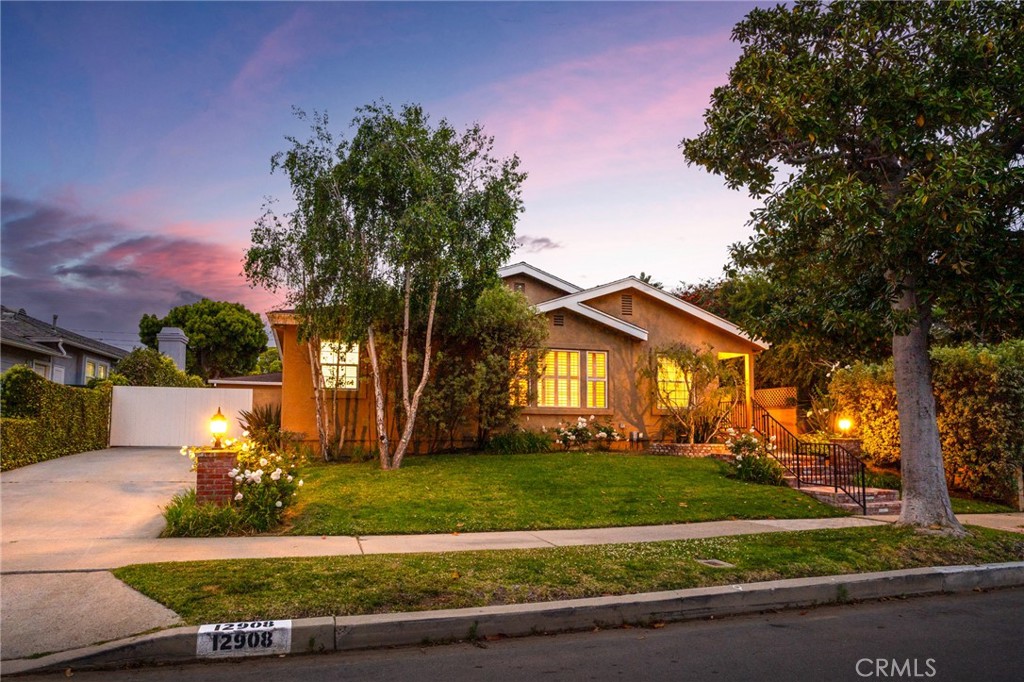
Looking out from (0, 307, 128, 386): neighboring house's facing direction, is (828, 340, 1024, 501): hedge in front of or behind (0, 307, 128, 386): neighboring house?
in front

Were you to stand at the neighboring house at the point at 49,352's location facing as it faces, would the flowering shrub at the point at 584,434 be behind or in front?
in front

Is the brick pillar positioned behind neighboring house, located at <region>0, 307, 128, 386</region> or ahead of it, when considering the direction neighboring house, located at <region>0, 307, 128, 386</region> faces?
ahead
